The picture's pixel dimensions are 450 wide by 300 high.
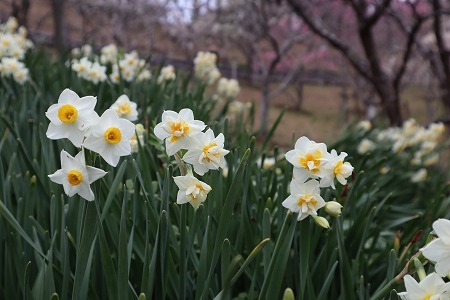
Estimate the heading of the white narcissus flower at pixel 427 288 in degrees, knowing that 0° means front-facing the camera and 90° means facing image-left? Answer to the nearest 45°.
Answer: approximately 0°

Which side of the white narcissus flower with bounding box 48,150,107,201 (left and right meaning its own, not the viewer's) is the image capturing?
front

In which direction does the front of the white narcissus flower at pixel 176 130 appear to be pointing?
toward the camera

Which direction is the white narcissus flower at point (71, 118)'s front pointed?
toward the camera

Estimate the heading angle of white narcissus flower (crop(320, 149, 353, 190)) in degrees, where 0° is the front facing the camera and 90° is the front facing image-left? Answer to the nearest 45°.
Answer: approximately 315°

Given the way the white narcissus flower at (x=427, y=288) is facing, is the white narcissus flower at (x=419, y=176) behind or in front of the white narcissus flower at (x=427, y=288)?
behind
